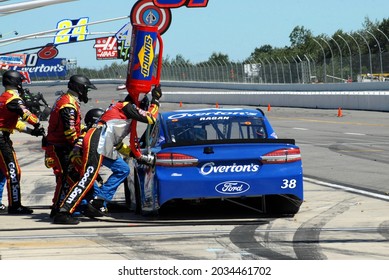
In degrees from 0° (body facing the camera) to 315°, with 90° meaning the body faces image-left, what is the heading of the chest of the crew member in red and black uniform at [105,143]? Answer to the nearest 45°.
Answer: approximately 270°

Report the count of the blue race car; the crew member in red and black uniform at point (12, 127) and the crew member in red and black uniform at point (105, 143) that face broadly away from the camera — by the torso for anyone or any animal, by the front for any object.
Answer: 1

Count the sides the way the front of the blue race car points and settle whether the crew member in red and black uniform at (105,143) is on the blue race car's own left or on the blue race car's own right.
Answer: on the blue race car's own left

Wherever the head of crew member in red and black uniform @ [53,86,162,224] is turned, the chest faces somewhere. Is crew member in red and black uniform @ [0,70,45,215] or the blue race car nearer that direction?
the blue race car

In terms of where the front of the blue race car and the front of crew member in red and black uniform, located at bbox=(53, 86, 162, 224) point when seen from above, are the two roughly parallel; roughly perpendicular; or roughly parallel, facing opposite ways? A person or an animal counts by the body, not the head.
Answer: roughly perpendicular

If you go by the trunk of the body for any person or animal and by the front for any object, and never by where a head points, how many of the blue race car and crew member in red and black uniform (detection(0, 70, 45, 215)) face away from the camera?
1

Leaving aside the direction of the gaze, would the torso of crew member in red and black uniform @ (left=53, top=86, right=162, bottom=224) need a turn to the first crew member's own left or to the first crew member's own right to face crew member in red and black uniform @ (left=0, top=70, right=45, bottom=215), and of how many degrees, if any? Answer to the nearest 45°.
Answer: approximately 135° to the first crew member's own left

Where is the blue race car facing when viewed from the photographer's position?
facing away from the viewer

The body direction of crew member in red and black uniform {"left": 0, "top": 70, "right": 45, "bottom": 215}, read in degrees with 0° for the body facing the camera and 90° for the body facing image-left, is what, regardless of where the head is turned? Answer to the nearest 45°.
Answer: approximately 270°
